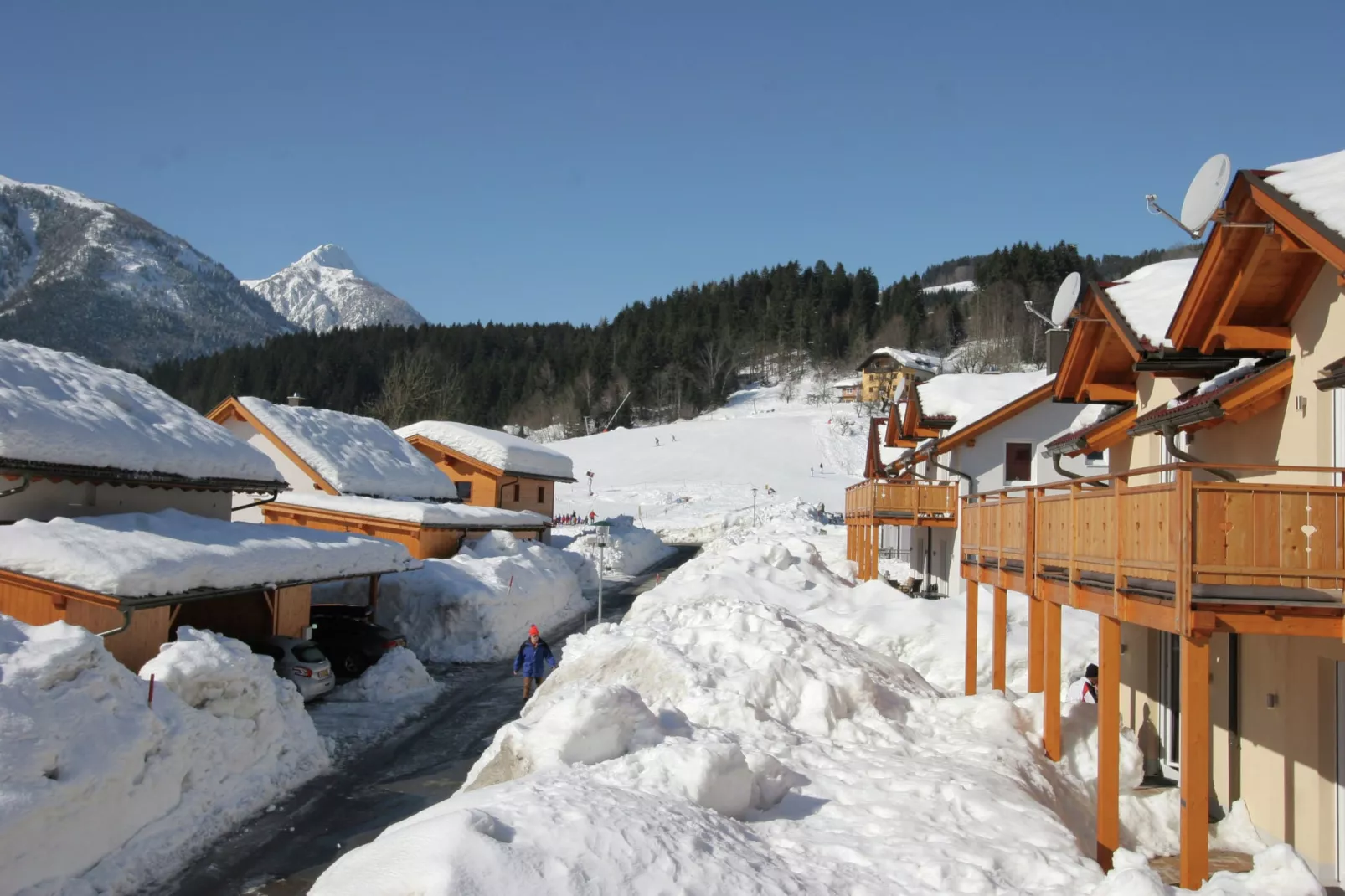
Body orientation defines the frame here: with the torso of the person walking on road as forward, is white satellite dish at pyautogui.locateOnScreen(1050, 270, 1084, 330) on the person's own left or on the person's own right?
on the person's own left

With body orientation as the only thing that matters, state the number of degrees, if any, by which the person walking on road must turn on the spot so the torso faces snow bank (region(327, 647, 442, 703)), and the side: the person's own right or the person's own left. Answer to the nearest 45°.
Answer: approximately 90° to the person's own right

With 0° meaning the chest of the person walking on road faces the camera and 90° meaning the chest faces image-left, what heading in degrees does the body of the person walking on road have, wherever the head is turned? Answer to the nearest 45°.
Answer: approximately 0°

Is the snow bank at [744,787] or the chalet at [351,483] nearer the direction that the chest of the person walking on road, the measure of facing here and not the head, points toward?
the snow bank

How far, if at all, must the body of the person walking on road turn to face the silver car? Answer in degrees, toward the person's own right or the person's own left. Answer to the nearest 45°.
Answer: approximately 90° to the person's own right

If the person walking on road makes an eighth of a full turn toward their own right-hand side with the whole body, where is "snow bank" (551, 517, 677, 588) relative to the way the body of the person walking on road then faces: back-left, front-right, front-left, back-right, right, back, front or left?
back-right

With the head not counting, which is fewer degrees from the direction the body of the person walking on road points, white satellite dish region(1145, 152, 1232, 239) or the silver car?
the white satellite dish

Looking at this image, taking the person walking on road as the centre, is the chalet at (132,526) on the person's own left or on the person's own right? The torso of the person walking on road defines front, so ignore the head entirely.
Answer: on the person's own right

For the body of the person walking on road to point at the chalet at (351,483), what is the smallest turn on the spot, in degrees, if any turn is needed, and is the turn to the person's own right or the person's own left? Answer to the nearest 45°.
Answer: approximately 135° to the person's own right
